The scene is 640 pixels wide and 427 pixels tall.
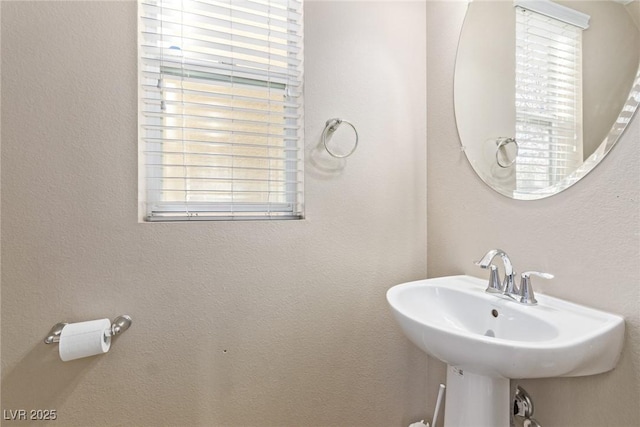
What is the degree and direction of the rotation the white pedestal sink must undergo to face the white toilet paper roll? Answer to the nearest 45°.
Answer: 0° — it already faces it

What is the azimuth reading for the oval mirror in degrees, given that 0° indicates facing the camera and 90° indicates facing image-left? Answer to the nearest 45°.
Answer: approximately 45°

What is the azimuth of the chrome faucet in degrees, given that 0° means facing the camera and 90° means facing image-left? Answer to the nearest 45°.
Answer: approximately 45°

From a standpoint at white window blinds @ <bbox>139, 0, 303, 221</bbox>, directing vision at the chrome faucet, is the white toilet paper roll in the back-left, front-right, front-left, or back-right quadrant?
back-right

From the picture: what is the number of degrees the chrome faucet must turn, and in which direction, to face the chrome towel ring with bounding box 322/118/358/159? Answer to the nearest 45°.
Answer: approximately 45° to its right

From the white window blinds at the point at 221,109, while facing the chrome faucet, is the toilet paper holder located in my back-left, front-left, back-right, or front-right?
back-right

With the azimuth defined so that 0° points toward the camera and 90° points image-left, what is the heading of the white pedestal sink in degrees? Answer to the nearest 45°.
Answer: approximately 45°

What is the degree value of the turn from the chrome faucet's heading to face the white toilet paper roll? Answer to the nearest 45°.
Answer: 0° — it already faces it
